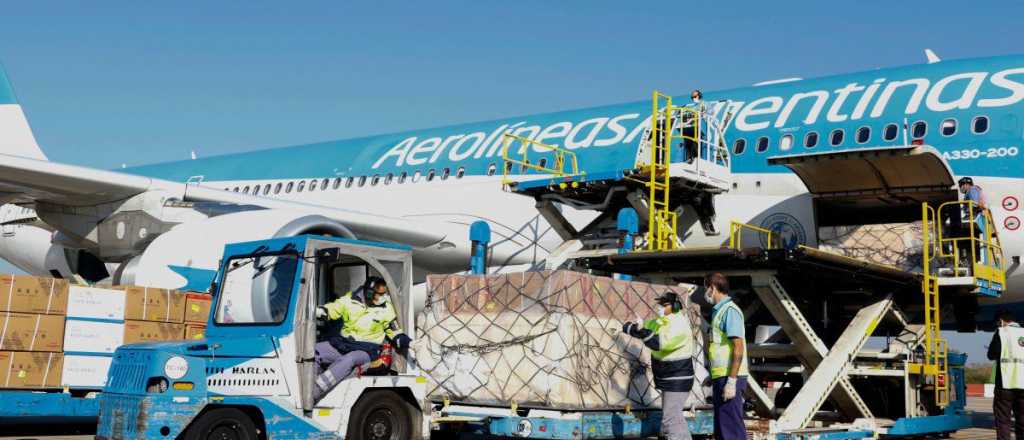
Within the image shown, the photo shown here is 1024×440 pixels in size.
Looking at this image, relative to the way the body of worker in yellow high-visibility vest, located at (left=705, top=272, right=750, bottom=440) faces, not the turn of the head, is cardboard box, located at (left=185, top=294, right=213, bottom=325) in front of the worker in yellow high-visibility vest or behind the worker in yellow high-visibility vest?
in front

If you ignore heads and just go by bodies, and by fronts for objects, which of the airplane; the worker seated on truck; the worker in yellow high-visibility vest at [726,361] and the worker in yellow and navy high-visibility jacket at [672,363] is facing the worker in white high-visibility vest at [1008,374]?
the airplane

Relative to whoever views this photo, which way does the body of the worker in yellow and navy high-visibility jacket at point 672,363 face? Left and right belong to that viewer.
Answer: facing to the left of the viewer

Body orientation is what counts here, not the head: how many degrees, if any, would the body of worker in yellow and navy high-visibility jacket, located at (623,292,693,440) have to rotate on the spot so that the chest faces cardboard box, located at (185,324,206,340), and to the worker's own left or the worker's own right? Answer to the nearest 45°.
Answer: approximately 45° to the worker's own right

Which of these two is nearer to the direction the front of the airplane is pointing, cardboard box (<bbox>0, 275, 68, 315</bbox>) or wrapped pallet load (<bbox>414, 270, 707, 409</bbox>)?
the wrapped pallet load

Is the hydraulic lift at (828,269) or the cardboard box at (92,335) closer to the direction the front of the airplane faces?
the hydraulic lift

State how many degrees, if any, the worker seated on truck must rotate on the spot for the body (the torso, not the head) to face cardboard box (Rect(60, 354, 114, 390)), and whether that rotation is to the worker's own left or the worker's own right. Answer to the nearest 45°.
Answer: approximately 90° to the worker's own right

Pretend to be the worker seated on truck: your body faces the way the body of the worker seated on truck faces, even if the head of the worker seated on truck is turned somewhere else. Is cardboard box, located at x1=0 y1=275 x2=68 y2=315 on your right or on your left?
on your right

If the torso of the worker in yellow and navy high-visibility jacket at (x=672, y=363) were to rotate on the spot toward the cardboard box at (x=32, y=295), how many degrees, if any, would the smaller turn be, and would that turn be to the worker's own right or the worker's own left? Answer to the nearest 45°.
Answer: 0° — they already face it

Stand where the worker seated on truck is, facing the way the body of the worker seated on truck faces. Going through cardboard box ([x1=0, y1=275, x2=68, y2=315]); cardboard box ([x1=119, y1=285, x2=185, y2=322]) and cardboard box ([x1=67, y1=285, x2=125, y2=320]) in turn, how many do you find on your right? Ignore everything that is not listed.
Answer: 3

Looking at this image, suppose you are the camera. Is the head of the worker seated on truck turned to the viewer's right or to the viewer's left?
to the viewer's right

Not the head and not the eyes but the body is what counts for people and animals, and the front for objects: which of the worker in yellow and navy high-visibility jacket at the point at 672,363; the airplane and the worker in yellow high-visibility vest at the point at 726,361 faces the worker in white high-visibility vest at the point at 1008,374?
the airplane
